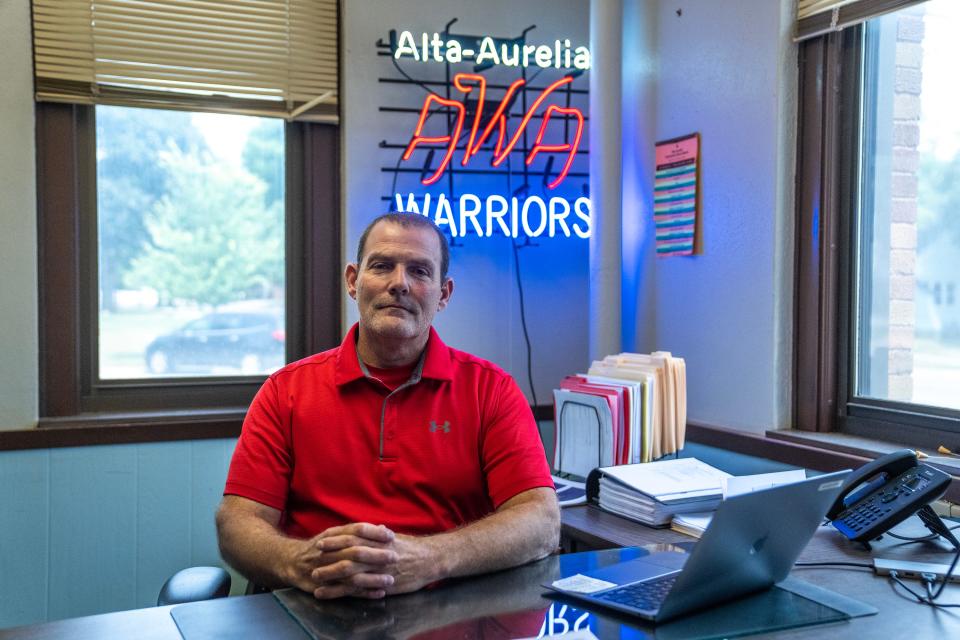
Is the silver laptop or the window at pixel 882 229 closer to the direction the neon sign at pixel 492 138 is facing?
the silver laptop

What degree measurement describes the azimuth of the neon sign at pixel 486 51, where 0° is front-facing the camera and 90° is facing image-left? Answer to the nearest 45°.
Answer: approximately 0°

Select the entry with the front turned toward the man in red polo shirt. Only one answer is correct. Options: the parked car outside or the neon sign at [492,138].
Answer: the neon sign

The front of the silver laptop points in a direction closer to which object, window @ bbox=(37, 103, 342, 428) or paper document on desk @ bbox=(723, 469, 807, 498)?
the window

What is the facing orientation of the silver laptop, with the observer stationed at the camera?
facing away from the viewer and to the left of the viewer

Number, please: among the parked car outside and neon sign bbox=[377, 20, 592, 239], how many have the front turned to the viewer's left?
1

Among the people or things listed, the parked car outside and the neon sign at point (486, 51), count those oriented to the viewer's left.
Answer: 1

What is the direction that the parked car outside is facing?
to the viewer's left
